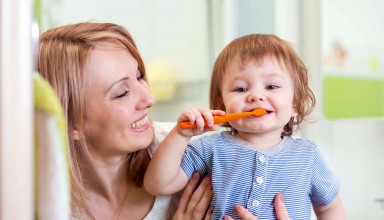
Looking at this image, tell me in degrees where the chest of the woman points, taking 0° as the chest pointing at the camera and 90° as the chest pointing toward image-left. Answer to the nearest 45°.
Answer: approximately 315°

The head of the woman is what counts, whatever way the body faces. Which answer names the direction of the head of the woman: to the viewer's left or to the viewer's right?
to the viewer's right
